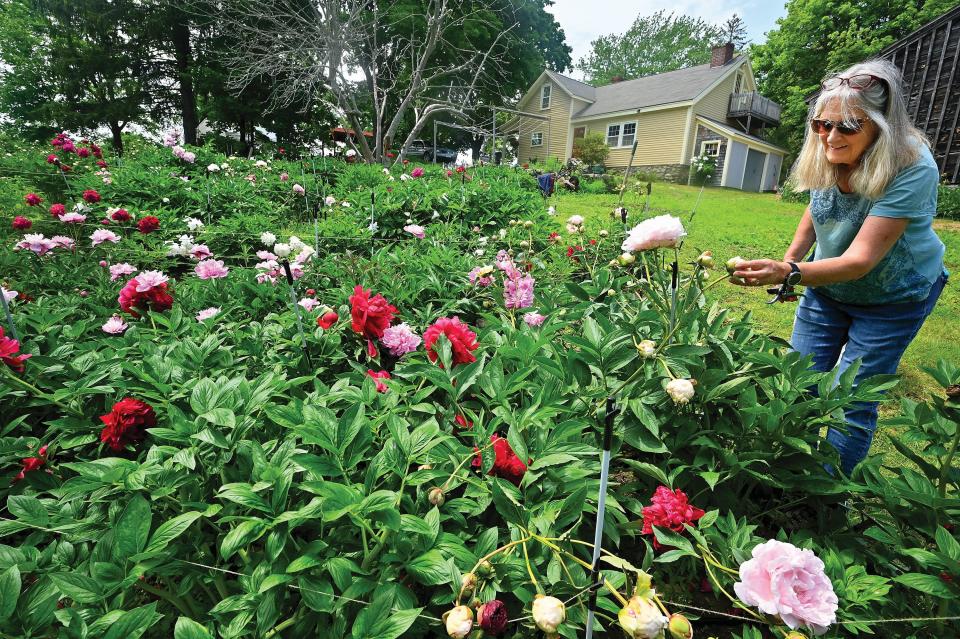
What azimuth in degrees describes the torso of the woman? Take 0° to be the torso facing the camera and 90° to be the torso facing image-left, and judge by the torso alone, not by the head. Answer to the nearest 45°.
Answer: approximately 45°

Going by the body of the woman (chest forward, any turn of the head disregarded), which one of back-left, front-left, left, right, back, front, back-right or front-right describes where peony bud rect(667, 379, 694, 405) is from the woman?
front-left

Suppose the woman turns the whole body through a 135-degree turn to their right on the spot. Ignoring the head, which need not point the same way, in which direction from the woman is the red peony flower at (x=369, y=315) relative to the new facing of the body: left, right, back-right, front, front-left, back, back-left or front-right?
back-left

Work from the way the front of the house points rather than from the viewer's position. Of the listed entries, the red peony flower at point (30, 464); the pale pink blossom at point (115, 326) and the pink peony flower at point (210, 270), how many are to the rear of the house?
0

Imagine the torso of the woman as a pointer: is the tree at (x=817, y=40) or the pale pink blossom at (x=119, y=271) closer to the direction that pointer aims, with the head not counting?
the pale pink blossom

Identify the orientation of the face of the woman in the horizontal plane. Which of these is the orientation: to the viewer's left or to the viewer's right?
to the viewer's left

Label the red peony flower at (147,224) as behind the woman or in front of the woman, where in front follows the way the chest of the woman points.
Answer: in front

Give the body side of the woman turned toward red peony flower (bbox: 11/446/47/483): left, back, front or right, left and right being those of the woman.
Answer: front

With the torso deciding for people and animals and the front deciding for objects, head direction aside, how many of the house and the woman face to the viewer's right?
0

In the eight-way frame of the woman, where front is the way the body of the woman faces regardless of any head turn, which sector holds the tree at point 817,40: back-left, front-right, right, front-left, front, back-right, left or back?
back-right

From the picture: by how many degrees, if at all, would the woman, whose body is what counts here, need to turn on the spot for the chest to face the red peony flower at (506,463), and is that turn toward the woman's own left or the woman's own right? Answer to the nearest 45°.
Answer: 0° — they already face it

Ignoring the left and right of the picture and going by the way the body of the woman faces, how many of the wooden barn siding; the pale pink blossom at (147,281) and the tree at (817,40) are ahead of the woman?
1

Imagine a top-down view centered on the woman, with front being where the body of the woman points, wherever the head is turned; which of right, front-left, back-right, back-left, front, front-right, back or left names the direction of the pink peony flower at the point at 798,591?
front-left

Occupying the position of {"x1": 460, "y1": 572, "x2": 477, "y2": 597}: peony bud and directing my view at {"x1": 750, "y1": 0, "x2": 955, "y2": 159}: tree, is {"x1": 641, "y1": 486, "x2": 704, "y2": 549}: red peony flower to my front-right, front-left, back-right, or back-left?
front-right

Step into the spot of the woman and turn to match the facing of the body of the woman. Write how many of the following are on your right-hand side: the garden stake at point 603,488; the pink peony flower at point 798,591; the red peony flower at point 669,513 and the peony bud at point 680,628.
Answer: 0
